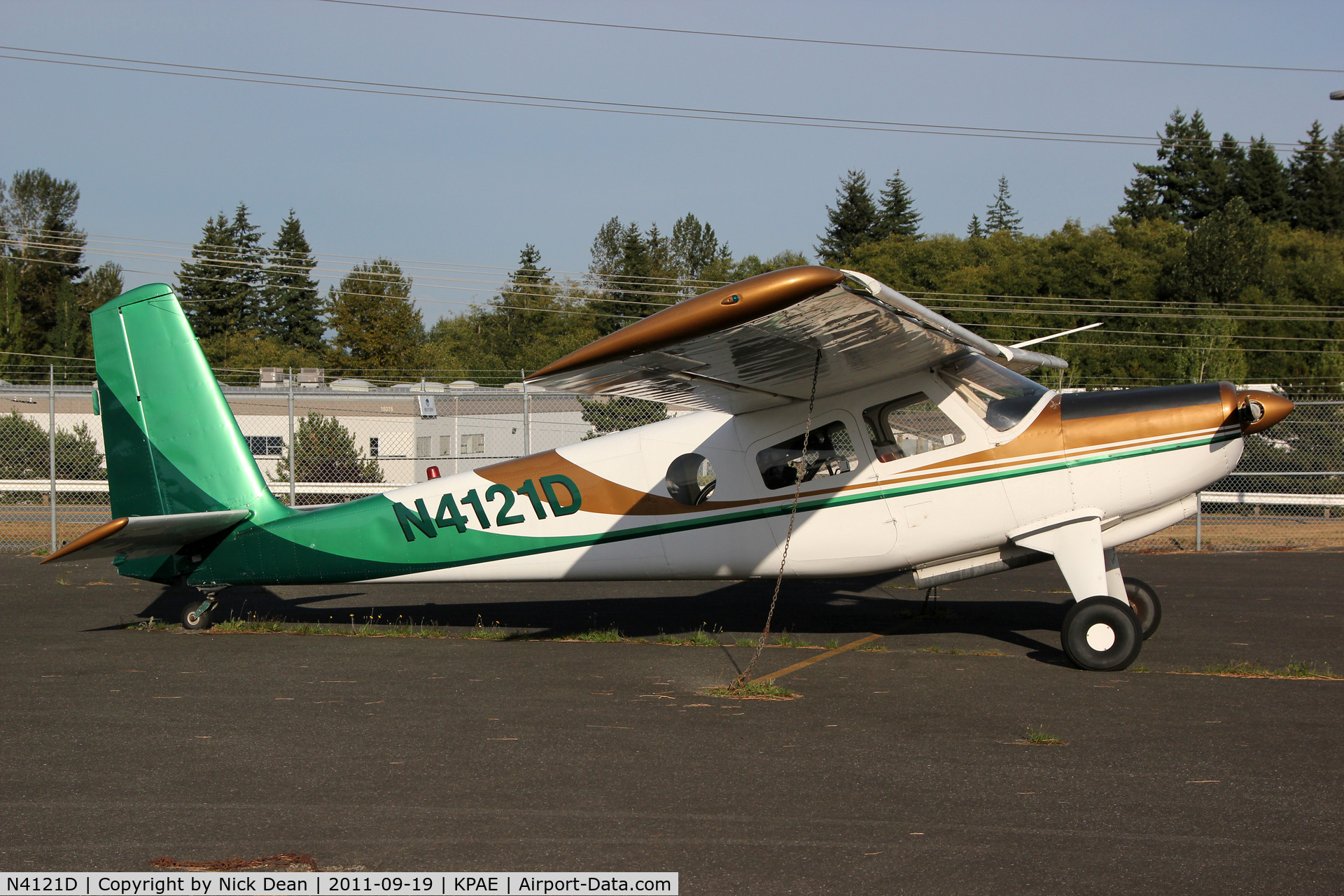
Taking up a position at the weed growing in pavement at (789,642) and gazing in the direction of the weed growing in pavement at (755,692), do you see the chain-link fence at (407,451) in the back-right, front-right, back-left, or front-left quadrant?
back-right

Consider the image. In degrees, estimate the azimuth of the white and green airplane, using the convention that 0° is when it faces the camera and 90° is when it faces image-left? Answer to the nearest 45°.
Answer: approximately 270°

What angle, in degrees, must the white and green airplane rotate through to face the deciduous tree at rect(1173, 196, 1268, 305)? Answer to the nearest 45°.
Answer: approximately 45° to its left

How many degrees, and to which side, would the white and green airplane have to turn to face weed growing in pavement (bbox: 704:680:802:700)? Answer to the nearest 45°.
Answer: approximately 90° to its right

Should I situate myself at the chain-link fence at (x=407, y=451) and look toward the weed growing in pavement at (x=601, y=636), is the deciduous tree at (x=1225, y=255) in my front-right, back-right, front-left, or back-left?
back-left
